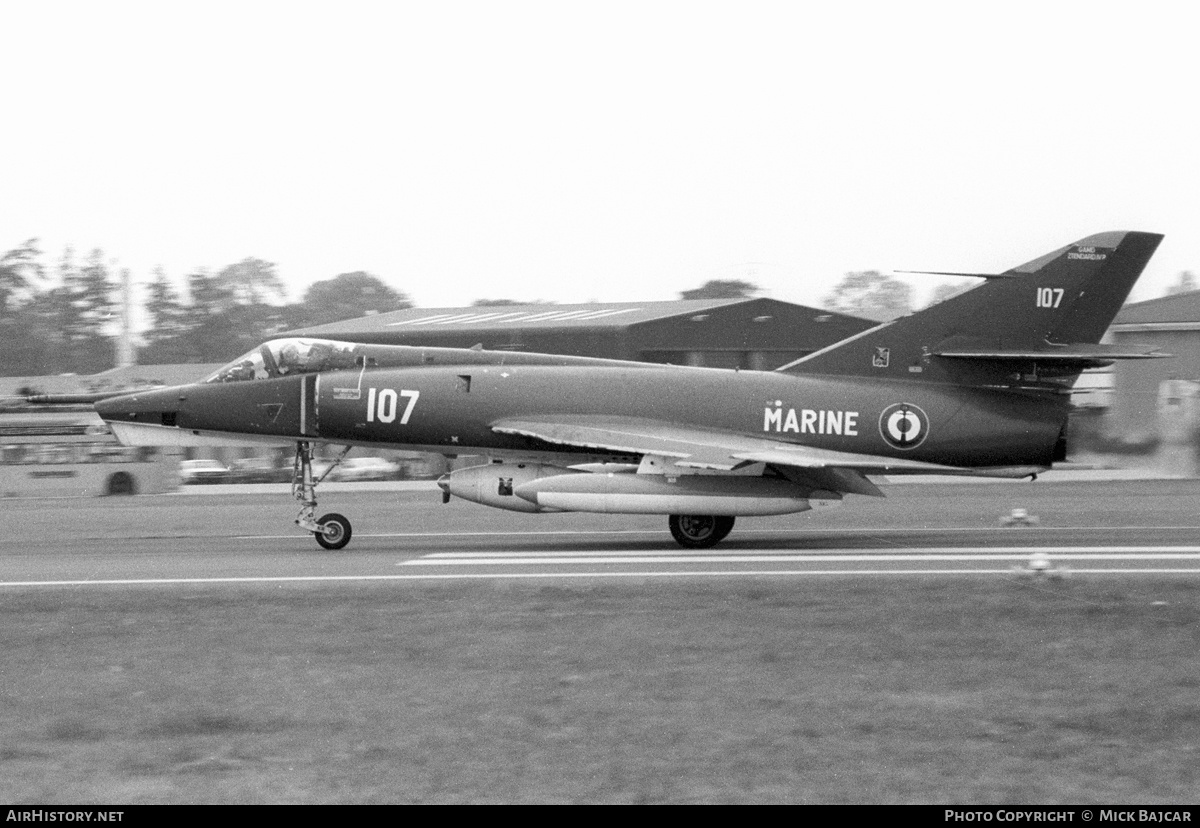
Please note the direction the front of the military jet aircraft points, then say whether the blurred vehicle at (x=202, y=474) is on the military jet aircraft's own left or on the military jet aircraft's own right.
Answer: on the military jet aircraft's own right

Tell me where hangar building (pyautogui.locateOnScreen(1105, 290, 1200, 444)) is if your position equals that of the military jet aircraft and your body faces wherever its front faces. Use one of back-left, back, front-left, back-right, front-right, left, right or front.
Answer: back-right

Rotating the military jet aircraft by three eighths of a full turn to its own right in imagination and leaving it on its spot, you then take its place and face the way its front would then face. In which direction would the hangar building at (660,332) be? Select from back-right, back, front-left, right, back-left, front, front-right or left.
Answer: front-left

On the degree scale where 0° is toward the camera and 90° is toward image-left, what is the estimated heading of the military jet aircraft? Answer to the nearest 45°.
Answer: approximately 90°

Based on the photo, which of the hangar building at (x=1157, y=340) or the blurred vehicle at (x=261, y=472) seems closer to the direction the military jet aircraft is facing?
the blurred vehicle

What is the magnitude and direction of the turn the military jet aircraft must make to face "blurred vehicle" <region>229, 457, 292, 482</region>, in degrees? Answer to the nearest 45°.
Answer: approximately 45° to its right

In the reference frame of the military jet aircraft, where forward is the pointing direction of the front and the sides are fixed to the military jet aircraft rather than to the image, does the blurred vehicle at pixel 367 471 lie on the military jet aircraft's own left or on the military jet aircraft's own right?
on the military jet aircraft's own right
